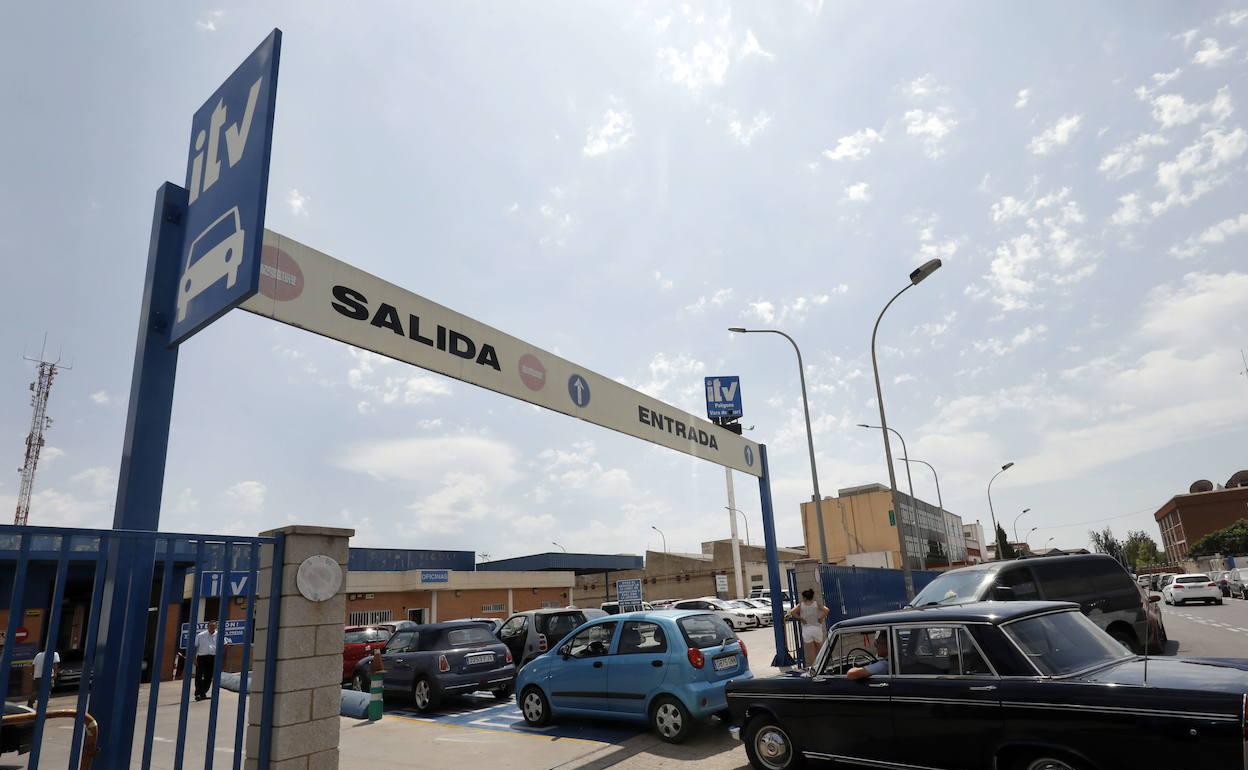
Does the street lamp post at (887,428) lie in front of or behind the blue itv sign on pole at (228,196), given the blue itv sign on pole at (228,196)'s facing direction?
behind

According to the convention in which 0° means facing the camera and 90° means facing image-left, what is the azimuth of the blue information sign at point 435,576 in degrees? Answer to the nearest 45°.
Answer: approximately 0°

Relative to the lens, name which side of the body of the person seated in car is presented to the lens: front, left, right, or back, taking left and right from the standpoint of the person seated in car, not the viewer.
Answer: left

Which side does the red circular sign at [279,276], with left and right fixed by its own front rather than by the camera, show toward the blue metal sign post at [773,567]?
left

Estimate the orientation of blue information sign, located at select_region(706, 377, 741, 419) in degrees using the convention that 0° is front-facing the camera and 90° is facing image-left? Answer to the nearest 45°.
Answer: approximately 0°

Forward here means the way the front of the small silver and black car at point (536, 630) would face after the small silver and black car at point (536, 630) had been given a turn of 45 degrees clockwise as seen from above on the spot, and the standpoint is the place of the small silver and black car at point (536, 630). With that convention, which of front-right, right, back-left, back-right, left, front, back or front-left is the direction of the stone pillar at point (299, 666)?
back

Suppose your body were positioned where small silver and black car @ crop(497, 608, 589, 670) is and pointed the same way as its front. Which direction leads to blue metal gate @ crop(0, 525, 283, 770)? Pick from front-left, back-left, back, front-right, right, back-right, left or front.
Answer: back-left
